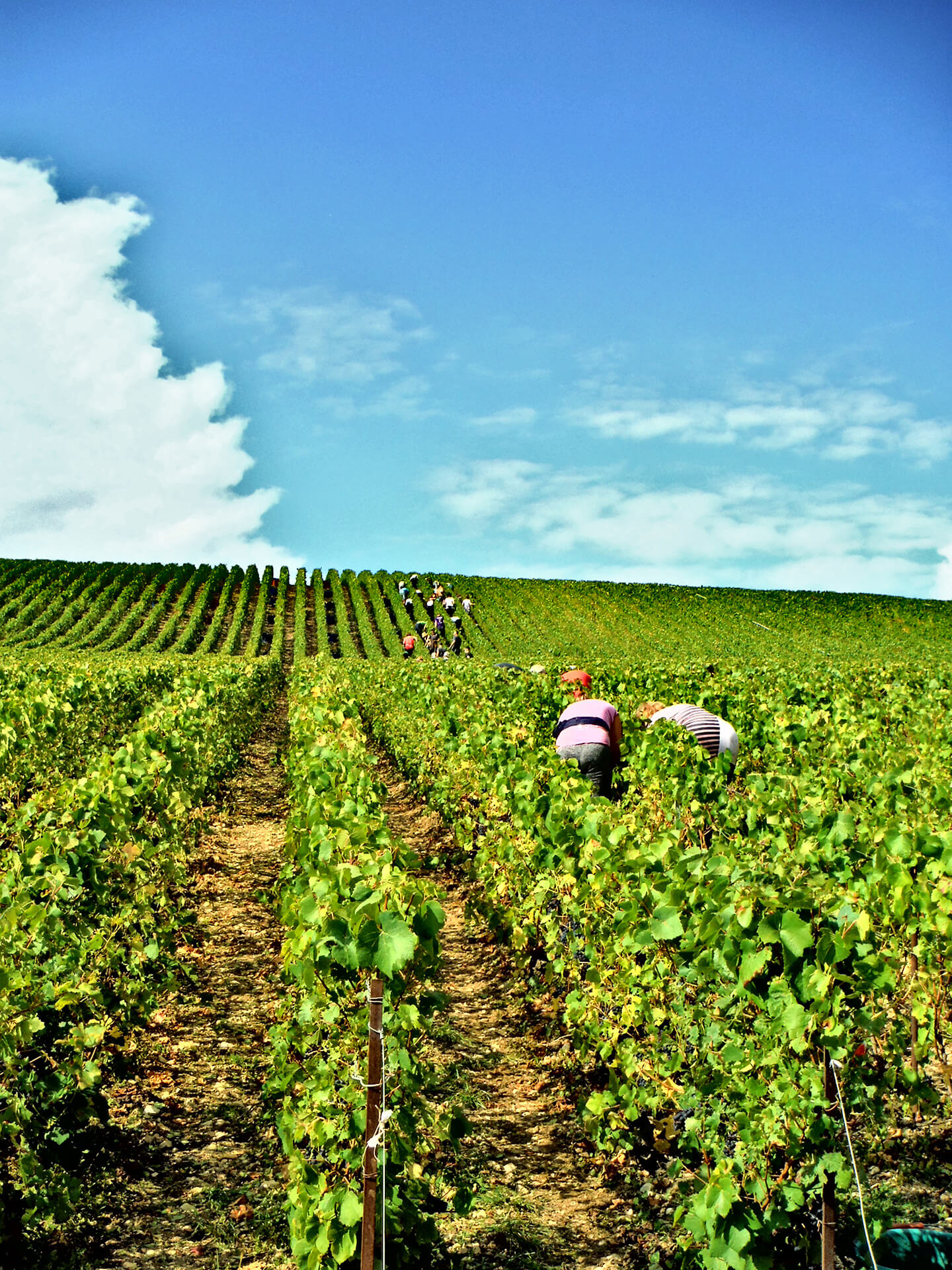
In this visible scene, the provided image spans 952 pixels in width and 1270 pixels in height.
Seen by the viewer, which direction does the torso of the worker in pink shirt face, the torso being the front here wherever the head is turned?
away from the camera

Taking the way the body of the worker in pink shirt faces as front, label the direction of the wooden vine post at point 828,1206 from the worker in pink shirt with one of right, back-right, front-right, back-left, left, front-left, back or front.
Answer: back

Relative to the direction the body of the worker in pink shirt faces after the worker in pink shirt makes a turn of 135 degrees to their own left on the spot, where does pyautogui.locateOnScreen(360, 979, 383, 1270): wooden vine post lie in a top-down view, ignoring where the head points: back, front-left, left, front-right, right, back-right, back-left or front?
front-left

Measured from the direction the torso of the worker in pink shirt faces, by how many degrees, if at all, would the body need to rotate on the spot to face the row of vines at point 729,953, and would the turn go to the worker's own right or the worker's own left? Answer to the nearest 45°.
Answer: approximately 180°

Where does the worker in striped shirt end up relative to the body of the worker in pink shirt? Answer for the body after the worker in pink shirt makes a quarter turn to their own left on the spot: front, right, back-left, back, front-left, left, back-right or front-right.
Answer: back-right
